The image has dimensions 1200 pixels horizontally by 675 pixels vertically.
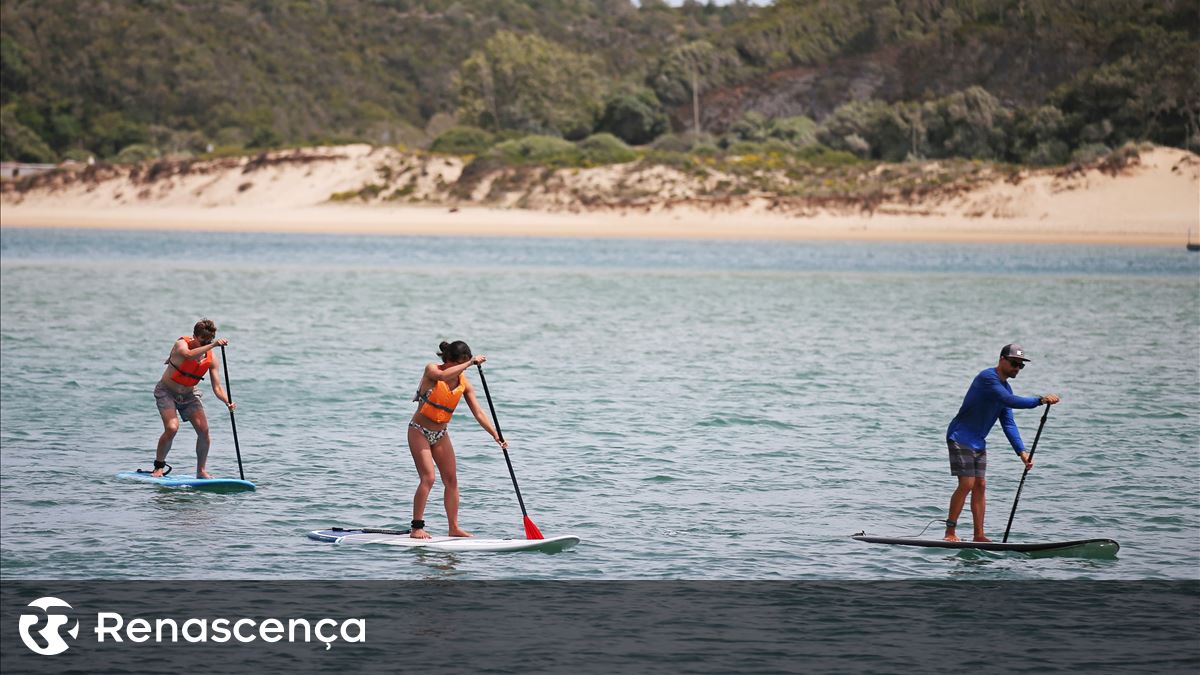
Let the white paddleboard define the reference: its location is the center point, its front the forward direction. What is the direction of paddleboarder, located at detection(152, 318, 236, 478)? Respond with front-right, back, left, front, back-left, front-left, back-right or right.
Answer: back-left

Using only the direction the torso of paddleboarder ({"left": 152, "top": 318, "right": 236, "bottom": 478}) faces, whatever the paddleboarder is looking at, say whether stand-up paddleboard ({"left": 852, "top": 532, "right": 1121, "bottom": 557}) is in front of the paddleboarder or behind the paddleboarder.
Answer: in front

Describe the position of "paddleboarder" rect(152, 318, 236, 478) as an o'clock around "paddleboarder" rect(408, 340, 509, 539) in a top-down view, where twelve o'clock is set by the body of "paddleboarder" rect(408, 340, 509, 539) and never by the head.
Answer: "paddleboarder" rect(152, 318, 236, 478) is roughly at 6 o'clock from "paddleboarder" rect(408, 340, 509, 539).

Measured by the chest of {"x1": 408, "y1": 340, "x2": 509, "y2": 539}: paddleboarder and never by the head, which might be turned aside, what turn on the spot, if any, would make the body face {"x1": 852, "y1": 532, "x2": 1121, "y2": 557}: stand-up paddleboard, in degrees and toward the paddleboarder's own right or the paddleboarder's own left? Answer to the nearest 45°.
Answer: approximately 45° to the paddleboarder's own left

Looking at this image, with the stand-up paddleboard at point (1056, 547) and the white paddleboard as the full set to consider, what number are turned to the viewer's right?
2

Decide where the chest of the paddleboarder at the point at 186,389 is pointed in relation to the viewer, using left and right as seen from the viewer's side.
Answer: facing the viewer and to the right of the viewer

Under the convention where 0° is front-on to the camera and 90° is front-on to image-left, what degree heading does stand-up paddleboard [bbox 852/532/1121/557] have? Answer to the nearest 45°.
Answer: approximately 270°

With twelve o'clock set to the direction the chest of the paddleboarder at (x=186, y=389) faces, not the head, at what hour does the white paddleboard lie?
The white paddleboard is roughly at 12 o'clock from the paddleboarder.

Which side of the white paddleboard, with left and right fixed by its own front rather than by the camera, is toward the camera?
right

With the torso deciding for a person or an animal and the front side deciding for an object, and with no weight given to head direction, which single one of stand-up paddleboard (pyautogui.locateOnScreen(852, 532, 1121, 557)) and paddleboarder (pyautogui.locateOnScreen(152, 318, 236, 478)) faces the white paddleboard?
the paddleboarder

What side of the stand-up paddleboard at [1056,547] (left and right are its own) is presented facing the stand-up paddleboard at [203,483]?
back

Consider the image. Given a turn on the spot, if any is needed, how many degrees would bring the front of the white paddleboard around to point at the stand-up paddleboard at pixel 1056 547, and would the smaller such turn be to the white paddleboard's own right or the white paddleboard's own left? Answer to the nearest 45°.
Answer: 0° — it already faces it

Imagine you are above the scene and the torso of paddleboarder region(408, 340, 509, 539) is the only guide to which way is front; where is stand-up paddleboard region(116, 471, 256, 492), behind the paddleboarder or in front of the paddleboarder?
behind
